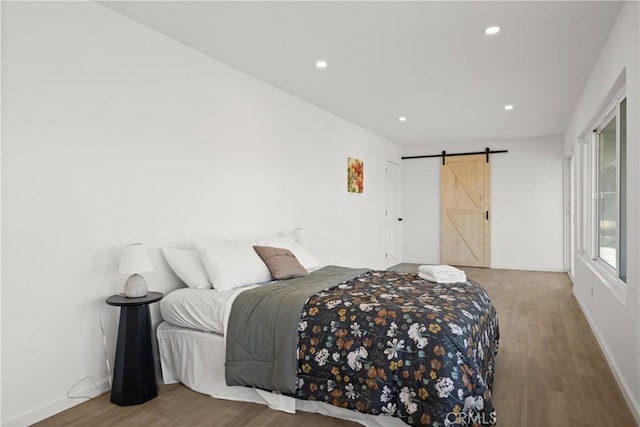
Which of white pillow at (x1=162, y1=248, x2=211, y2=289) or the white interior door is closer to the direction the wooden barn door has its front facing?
the white pillow

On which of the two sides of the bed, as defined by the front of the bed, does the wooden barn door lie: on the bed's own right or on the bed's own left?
on the bed's own left

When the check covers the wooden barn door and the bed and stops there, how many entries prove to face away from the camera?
0

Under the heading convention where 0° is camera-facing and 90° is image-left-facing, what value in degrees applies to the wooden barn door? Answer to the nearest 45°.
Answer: approximately 0°

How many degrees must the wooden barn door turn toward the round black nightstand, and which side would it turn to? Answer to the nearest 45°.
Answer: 0° — it already faces it

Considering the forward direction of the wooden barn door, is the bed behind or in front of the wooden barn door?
in front

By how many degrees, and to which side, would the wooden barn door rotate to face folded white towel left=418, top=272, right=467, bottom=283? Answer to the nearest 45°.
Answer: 0° — it already faces it

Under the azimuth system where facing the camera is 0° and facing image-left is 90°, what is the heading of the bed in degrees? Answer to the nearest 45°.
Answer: approximately 315°

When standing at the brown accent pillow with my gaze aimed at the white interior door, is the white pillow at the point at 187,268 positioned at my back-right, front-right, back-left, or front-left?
back-left

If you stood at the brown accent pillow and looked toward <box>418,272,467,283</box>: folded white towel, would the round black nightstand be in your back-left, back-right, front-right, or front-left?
back-right

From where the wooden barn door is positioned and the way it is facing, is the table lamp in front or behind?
in front

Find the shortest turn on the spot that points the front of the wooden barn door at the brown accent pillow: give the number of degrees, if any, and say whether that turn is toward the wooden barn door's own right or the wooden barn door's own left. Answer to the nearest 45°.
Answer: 0° — it already faces it
